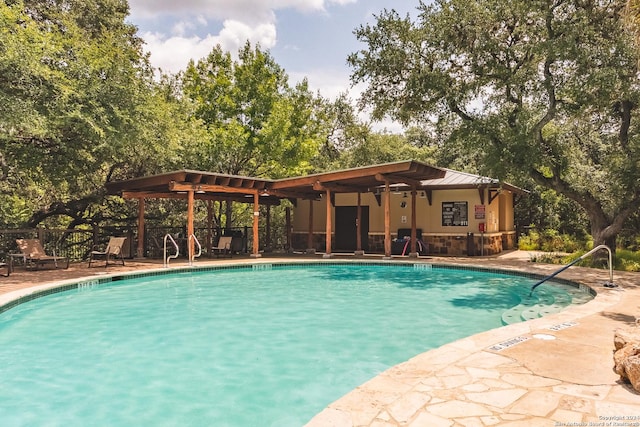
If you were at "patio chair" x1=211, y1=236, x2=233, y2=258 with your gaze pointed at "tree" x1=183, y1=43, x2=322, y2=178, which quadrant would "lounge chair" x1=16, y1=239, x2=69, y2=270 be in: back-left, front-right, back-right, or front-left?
back-left

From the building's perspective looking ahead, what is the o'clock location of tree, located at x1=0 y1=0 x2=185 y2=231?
The tree is roughly at 2 o'clock from the building.

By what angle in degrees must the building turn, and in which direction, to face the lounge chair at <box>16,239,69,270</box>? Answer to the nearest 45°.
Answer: approximately 45° to its right

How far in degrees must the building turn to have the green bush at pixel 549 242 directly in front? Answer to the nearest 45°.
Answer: approximately 90° to its left

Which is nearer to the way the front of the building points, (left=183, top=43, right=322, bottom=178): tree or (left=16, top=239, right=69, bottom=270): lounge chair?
the lounge chair

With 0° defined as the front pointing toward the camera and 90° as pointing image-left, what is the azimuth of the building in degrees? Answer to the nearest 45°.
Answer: approximately 0°

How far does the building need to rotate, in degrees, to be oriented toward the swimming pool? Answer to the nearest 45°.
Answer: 0° — it already faces it

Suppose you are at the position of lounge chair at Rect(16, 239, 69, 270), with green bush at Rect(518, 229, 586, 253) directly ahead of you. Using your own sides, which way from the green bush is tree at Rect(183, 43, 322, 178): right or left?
left
